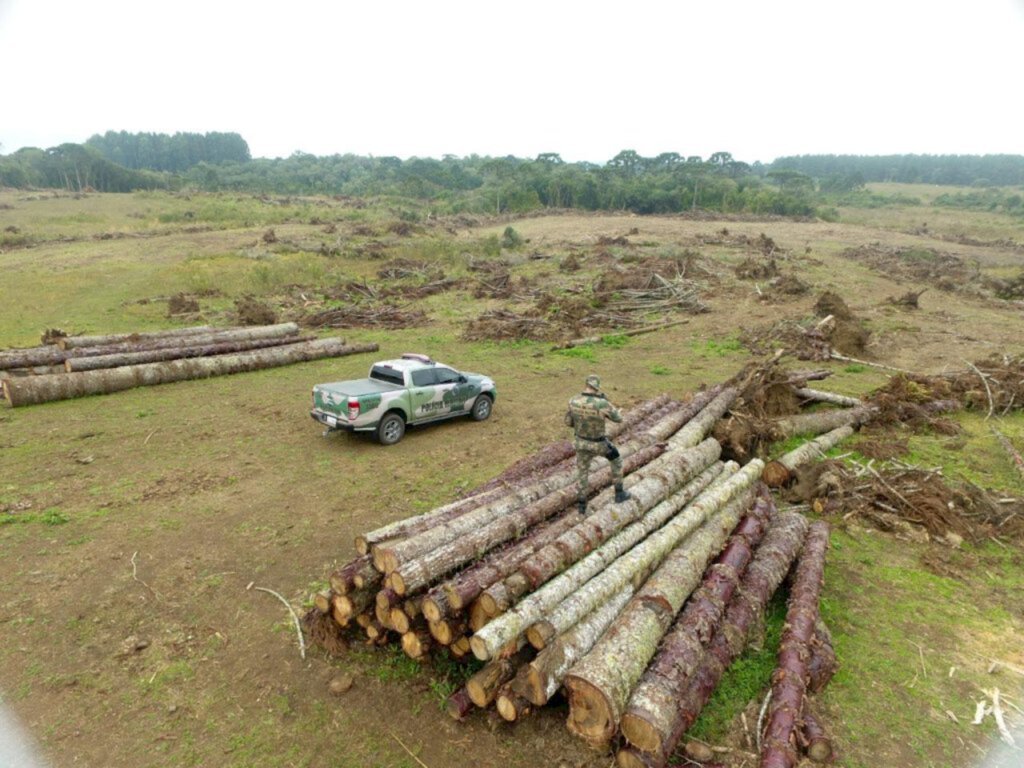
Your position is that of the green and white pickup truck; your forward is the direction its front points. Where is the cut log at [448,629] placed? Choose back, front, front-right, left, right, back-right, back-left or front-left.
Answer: back-right

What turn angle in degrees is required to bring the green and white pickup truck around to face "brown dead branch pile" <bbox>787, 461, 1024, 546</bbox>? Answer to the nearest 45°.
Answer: approximately 90° to its right

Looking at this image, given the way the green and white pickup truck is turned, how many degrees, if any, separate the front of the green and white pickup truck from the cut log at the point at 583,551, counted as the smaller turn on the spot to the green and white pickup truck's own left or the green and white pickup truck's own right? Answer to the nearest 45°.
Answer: approximately 135° to the green and white pickup truck's own right

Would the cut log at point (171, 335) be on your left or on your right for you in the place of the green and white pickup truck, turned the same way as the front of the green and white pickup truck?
on your left

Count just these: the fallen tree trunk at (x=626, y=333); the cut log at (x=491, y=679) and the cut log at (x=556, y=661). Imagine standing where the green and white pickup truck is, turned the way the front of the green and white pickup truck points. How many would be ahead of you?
1

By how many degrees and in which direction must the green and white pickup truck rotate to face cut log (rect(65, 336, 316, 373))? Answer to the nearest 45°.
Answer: approximately 90° to its left

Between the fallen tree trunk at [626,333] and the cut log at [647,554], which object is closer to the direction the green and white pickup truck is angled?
the fallen tree trunk

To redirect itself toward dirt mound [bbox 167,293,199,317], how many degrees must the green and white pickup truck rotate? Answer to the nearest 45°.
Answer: approximately 90° to its left

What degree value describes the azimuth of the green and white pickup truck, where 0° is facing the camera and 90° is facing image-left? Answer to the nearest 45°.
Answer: approximately 225°

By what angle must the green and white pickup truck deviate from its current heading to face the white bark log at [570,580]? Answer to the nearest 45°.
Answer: approximately 135° to its right

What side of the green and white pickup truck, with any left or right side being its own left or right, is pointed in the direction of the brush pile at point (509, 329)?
front

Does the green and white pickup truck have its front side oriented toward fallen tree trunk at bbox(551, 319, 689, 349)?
yes

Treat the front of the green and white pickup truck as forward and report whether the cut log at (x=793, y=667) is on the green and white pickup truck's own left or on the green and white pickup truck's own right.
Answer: on the green and white pickup truck's own right

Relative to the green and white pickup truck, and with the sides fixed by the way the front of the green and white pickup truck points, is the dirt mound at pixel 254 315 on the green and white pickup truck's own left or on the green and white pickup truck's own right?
on the green and white pickup truck's own left

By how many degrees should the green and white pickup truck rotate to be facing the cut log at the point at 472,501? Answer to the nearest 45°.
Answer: approximately 135° to its right
